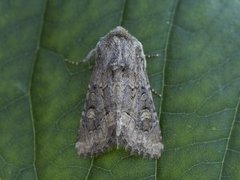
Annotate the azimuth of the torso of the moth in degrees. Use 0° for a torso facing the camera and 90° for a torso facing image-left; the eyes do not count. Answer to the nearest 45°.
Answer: approximately 180°
